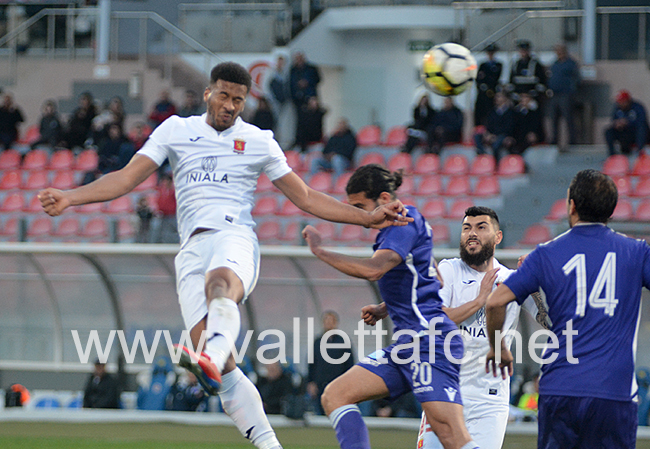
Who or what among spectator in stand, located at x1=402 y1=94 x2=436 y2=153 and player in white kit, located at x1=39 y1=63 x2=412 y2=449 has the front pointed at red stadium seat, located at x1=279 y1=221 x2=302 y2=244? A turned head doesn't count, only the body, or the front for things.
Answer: the spectator in stand

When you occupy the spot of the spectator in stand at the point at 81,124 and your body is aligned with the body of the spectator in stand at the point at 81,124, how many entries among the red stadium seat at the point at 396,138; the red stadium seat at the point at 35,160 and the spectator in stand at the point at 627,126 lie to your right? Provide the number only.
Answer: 1

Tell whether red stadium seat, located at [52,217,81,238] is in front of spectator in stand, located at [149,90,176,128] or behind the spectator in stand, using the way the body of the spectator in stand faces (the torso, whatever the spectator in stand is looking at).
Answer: in front

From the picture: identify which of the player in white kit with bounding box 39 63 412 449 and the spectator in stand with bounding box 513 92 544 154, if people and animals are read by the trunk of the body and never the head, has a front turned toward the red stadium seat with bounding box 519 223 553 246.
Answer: the spectator in stand

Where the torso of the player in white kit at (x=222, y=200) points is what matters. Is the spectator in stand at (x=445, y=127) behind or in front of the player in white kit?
behind

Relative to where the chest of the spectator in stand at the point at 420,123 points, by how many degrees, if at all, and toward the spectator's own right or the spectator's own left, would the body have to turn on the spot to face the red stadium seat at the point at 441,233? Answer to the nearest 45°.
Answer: approximately 45° to the spectator's own left
